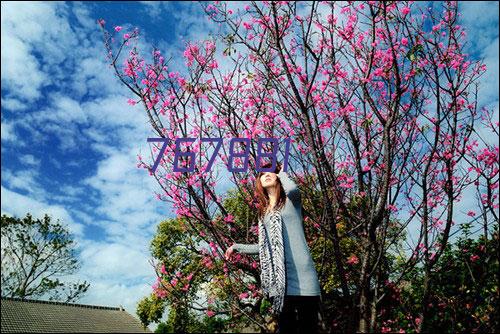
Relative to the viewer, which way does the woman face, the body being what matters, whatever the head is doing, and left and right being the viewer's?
facing the viewer and to the left of the viewer
